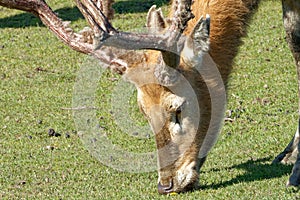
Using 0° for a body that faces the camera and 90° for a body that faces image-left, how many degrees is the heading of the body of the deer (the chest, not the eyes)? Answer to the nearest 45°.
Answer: approximately 90°
